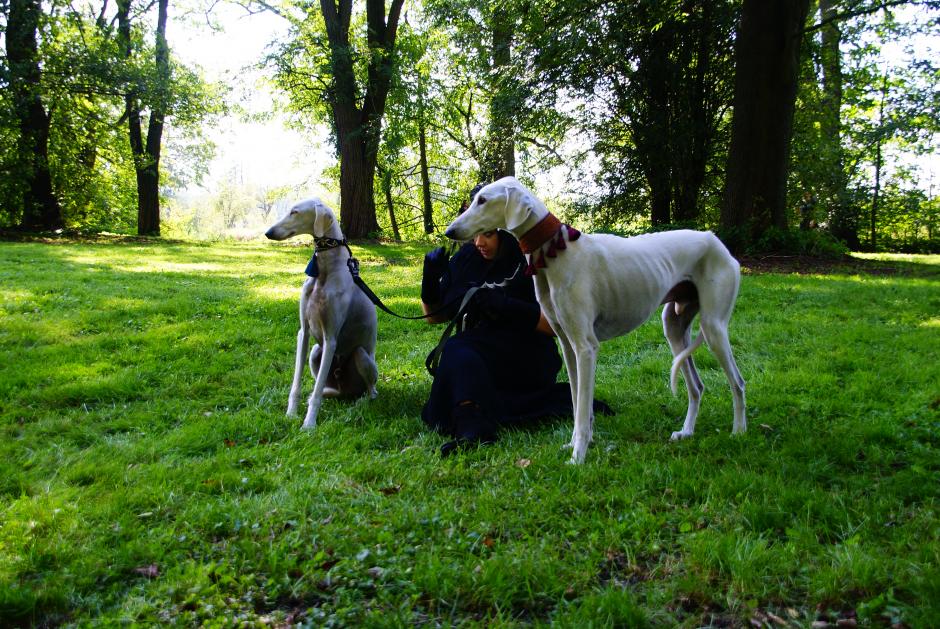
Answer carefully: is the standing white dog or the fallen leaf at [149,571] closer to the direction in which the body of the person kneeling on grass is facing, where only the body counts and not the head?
the fallen leaf

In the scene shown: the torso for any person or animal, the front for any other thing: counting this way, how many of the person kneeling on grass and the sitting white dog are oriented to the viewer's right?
0

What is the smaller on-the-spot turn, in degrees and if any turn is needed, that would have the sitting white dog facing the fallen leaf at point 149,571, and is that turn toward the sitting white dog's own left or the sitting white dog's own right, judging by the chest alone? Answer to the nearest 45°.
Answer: approximately 45° to the sitting white dog's own left

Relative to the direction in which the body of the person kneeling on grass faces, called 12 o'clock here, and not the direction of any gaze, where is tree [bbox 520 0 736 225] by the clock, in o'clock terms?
The tree is roughly at 5 o'clock from the person kneeling on grass.

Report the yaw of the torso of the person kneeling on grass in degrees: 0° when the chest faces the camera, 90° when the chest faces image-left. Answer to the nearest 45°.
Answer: approximately 45°

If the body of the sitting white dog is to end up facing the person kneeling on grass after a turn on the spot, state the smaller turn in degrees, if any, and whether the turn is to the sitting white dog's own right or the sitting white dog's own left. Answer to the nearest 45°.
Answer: approximately 90° to the sitting white dog's own left

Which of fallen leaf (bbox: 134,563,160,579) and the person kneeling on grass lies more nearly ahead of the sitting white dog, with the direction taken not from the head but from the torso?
the fallen leaf

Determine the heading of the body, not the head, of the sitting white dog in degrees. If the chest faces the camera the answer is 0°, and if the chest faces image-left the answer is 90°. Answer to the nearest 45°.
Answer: approximately 45°

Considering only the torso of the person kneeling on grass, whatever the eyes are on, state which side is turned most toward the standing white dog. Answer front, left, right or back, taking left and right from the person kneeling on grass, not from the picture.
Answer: left

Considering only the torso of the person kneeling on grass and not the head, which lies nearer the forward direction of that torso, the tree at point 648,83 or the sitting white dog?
the sitting white dog

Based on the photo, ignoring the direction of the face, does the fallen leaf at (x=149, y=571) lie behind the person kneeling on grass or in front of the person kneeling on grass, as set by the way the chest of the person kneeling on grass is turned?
in front

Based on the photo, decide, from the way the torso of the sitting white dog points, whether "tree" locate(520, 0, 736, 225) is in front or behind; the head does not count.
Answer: behind

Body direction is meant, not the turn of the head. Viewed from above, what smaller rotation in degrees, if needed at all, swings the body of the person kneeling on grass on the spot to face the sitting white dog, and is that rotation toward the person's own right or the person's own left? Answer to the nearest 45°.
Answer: approximately 45° to the person's own right
